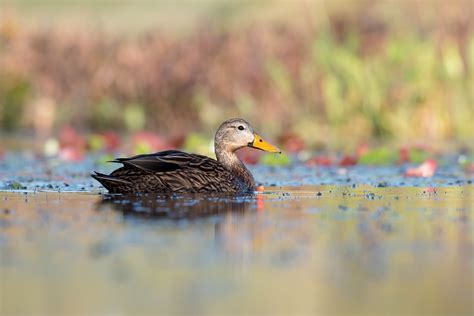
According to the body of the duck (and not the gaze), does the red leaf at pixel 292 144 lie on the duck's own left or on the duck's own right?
on the duck's own left

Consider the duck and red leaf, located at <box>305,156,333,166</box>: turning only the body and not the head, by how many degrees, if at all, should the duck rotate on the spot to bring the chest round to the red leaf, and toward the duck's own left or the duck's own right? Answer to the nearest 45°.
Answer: approximately 45° to the duck's own left

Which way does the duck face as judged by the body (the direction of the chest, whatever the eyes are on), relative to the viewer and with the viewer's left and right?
facing to the right of the viewer

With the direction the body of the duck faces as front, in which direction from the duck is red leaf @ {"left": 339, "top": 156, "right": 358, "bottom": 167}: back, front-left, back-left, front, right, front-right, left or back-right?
front-left

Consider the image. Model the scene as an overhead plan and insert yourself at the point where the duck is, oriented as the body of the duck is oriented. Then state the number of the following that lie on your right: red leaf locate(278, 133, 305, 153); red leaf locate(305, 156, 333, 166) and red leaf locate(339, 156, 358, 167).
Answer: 0

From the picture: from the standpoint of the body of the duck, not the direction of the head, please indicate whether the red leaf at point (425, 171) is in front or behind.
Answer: in front

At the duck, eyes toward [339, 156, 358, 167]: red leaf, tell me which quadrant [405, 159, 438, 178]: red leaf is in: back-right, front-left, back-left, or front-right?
front-right

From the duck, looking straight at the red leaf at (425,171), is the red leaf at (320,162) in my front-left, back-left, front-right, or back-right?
front-left
